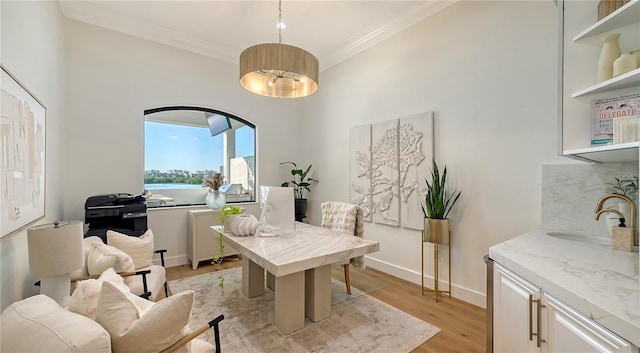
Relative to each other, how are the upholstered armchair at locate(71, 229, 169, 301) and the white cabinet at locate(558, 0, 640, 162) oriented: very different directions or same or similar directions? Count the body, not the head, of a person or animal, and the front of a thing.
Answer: very different directions

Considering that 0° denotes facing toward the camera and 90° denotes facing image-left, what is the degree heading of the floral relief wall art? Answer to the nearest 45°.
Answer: approximately 45°

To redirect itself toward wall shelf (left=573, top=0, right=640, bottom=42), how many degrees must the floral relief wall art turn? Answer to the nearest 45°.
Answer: approximately 90° to its left

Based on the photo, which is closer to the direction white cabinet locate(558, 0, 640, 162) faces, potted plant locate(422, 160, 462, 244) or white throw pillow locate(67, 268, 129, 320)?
the white throw pillow

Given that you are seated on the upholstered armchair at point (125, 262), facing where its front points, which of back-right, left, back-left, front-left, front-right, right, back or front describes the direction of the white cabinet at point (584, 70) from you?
front

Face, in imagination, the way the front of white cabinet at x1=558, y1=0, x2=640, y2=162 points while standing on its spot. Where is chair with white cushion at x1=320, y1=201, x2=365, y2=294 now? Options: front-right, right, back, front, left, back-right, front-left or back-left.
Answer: front-right

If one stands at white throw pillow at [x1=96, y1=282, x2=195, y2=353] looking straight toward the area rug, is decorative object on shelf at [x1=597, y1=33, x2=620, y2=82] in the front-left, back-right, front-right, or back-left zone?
front-right

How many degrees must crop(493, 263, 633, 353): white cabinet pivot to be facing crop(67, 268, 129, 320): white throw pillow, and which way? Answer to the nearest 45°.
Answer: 0° — it already faces it

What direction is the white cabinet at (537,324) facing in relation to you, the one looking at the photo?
facing the viewer and to the left of the viewer

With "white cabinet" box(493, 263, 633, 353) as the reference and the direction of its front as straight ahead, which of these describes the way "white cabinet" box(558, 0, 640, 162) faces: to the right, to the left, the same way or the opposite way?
the same way

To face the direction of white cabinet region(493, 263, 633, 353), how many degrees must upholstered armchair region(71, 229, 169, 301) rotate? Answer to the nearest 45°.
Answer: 0° — it already faces it

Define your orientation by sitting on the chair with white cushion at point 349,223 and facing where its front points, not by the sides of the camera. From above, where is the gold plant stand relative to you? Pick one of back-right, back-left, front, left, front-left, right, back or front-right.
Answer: back-left

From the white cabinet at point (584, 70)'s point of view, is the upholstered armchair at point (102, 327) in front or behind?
in front

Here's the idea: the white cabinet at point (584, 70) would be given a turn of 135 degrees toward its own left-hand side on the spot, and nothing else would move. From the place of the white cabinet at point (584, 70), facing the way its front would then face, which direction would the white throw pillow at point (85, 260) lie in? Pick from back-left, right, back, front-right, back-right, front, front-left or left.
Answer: back-right

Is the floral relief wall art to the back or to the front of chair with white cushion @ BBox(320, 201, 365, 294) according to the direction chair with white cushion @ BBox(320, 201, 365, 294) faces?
to the back

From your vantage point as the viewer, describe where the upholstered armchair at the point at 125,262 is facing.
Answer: facing the viewer and to the right of the viewer

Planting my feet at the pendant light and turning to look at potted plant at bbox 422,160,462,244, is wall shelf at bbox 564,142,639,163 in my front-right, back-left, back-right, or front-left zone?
front-right

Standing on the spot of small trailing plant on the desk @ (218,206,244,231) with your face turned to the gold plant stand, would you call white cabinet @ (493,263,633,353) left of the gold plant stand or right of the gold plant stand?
right

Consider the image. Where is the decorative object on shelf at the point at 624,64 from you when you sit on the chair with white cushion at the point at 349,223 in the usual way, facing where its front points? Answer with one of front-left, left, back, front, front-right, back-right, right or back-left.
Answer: left
